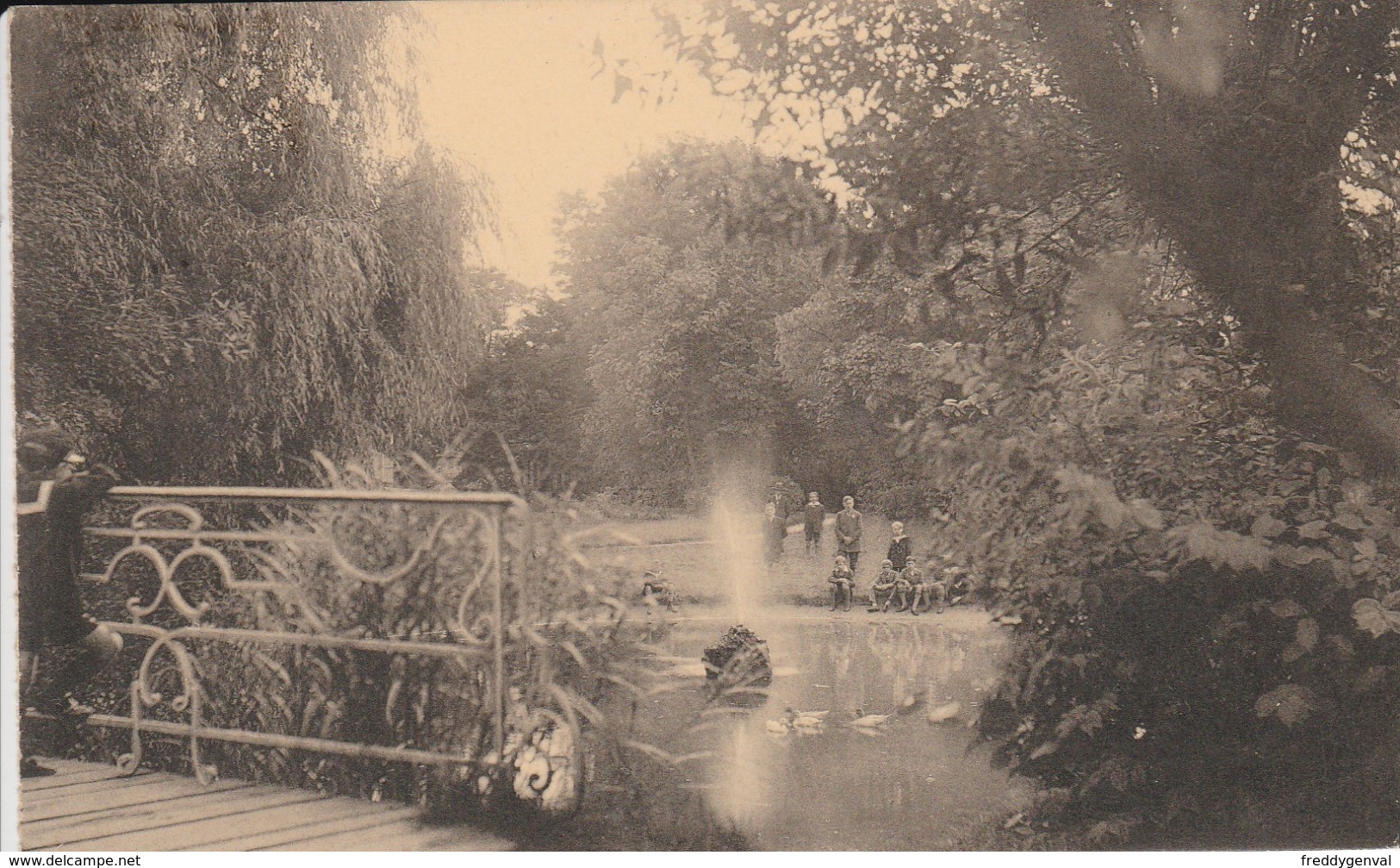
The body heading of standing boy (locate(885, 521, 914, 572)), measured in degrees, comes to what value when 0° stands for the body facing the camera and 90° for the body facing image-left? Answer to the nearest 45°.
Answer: approximately 0°

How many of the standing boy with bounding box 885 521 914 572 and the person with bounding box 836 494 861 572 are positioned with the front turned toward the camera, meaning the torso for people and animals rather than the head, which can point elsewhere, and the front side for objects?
2

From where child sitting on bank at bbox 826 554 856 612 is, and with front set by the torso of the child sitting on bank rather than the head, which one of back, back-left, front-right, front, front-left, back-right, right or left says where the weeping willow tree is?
right

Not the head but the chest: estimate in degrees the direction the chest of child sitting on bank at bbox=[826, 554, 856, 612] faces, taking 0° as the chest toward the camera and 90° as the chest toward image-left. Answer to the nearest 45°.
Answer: approximately 0°
